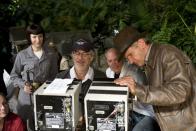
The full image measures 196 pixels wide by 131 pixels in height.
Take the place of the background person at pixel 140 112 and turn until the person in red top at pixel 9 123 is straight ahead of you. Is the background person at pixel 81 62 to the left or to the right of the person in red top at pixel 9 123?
right

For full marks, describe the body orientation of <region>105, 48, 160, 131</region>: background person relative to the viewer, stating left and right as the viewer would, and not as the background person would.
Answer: facing the viewer and to the left of the viewer

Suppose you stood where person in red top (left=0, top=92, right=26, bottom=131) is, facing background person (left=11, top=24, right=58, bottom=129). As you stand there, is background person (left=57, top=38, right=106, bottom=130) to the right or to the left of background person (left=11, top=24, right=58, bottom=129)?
right

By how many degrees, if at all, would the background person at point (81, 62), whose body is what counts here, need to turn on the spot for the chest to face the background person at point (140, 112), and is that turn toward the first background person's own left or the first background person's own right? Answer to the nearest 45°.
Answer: approximately 45° to the first background person's own left

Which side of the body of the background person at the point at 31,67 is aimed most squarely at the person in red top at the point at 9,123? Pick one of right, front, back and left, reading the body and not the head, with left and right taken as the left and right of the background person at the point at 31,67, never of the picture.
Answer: front

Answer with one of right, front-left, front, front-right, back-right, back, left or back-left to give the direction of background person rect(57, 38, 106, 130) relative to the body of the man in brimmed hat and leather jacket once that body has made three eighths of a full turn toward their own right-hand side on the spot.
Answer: left

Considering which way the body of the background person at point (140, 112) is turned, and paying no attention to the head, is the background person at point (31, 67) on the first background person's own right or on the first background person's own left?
on the first background person's own right

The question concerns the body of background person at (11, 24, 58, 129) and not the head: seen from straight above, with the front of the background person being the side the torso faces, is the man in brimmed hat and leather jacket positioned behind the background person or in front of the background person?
in front

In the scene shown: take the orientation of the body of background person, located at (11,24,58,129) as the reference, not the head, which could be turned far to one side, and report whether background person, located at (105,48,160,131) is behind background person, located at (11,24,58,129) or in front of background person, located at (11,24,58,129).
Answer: in front

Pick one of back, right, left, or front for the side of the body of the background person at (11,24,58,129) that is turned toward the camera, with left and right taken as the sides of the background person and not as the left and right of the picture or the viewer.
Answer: front
